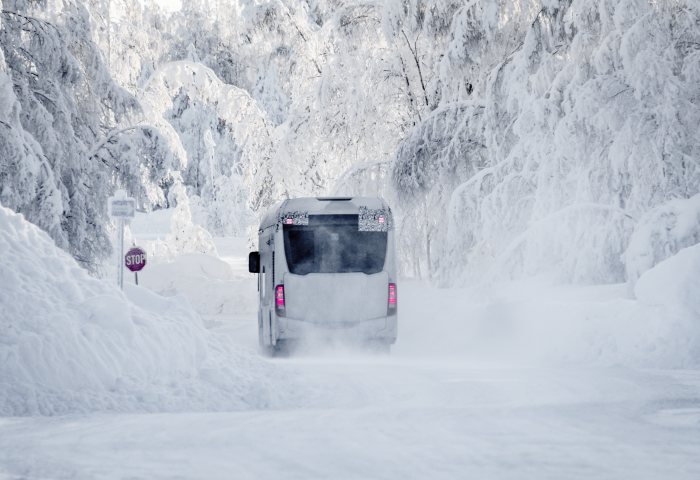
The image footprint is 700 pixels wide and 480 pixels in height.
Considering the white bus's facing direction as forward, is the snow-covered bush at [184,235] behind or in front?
in front

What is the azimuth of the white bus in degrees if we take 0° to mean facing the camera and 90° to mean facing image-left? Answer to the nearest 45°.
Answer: approximately 180°
